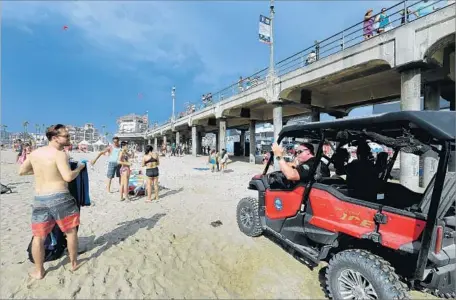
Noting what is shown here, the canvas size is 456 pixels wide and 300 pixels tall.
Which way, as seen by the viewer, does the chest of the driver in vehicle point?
to the viewer's left

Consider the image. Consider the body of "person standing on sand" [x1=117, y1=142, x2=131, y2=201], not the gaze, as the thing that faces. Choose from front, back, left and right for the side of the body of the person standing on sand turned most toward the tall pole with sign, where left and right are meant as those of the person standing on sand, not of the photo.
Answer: left

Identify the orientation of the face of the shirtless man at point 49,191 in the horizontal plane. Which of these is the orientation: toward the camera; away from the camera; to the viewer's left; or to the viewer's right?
to the viewer's right

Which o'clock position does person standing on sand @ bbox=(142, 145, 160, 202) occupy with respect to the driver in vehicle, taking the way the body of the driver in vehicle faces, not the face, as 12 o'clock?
The person standing on sand is roughly at 1 o'clock from the driver in vehicle.

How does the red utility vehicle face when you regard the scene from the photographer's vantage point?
facing away from the viewer and to the left of the viewer

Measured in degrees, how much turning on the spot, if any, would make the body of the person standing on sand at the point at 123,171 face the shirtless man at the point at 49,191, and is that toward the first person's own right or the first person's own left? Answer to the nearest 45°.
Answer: approximately 45° to the first person's own right

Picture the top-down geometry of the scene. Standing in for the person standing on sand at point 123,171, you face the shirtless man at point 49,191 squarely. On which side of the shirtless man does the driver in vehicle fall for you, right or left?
left

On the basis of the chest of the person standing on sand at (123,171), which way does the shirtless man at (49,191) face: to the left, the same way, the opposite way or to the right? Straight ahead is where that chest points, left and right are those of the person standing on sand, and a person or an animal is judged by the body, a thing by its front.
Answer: to the left

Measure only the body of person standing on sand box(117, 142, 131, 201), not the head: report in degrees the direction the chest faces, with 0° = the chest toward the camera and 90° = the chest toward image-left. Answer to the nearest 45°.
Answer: approximately 315°
